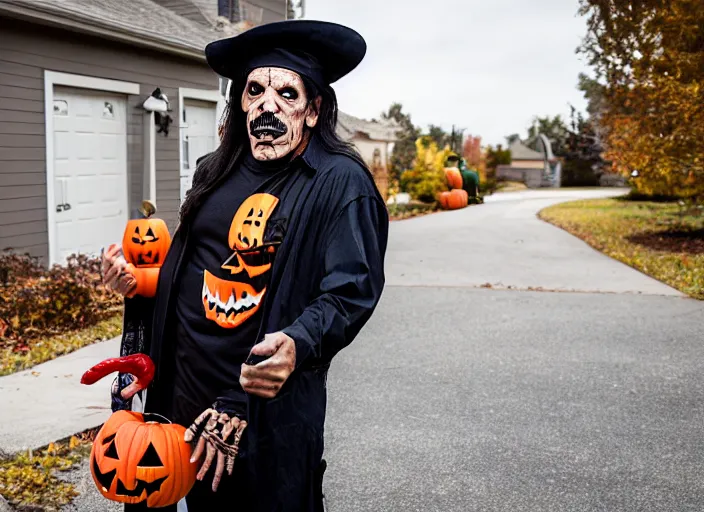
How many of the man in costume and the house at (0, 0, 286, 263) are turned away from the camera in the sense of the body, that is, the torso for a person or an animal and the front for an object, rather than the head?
0

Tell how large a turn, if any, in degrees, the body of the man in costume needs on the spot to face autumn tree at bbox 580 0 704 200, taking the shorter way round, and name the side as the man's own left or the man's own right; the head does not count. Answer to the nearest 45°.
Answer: approximately 180°

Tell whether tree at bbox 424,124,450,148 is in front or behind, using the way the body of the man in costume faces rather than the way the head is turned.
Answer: behind

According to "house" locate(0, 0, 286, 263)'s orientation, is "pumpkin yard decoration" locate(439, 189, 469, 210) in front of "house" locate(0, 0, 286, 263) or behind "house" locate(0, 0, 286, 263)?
in front

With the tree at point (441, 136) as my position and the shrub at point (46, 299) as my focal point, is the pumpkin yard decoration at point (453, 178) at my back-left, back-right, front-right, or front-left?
front-left

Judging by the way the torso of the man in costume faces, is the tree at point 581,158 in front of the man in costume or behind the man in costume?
behind

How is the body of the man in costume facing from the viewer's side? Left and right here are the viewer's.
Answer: facing the viewer and to the left of the viewer

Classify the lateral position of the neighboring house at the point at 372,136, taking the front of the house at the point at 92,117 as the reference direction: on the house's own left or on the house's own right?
on the house's own left

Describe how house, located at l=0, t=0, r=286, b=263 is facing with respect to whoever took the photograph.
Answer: facing the viewer and to the right of the viewer

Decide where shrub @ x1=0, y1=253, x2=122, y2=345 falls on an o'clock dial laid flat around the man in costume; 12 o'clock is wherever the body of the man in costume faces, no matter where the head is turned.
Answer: The shrub is roughly at 4 o'clock from the man in costume.

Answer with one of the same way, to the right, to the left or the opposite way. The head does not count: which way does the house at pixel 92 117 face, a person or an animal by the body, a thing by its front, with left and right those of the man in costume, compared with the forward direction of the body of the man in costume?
to the left
